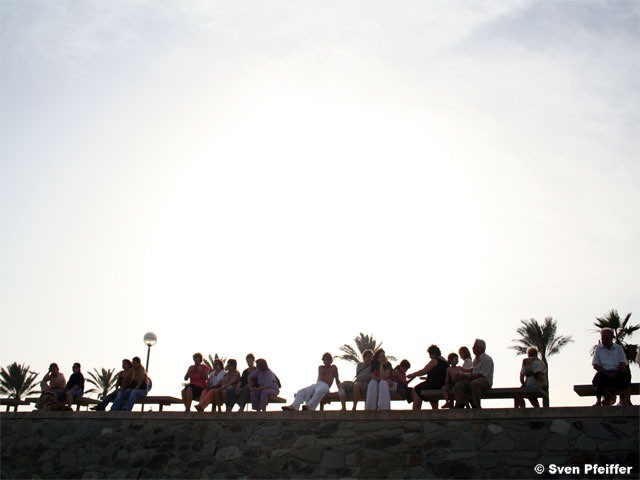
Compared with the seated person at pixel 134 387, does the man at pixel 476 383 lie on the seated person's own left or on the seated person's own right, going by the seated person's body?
on the seated person's own left

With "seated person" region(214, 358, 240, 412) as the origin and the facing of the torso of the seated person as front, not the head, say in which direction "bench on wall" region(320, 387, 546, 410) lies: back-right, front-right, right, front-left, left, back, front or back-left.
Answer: left

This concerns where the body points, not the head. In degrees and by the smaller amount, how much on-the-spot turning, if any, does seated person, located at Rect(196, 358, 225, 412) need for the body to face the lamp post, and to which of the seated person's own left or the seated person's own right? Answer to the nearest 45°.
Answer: approximately 135° to the seated person's own right

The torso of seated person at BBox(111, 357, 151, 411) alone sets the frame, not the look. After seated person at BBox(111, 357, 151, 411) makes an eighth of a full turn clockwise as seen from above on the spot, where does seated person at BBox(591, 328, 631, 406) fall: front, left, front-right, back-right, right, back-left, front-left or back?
back-left

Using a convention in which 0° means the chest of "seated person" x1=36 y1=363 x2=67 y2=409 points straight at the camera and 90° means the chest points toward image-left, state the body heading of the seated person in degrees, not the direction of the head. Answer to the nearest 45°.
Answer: approximately 45°

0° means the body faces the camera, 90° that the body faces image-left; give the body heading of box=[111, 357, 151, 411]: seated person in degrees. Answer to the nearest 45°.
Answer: approximately 45°

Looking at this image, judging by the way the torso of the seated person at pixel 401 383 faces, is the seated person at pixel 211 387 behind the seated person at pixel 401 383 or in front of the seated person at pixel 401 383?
behind
